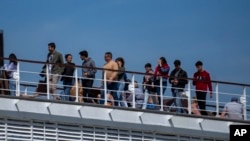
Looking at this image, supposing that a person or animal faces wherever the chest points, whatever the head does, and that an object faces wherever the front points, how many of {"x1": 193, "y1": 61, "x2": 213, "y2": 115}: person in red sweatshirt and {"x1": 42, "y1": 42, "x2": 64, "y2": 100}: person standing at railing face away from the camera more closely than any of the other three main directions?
0
